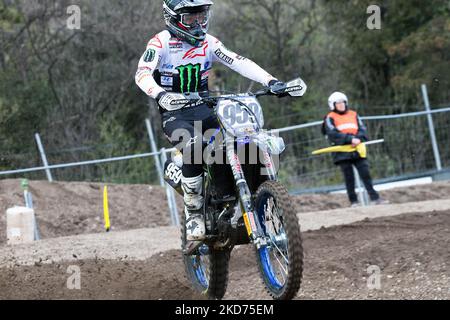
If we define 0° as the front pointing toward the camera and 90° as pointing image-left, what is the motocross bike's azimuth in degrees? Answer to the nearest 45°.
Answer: approximately 315°

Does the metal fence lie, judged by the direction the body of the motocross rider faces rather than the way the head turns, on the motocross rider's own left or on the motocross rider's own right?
on the motocross rider's own left

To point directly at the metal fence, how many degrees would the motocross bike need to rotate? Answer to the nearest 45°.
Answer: approximately 135° to its left
